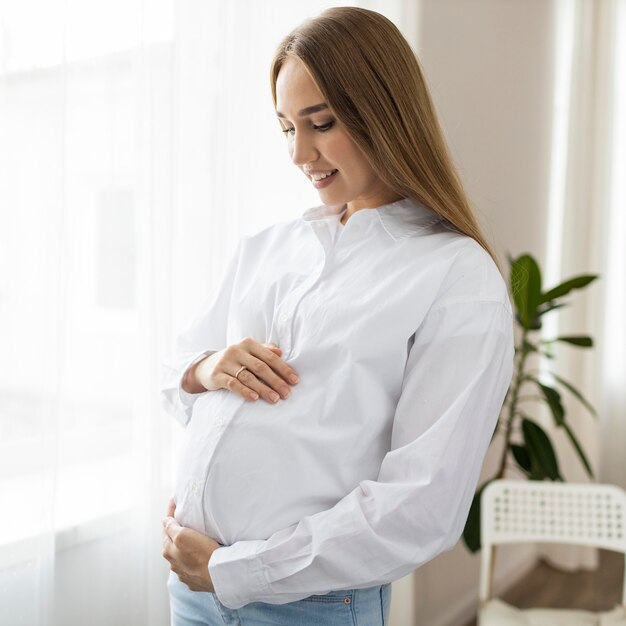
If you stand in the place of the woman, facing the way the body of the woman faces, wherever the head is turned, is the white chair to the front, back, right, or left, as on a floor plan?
back

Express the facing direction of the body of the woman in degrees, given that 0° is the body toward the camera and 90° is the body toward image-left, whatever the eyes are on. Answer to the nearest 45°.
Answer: approximately 45°

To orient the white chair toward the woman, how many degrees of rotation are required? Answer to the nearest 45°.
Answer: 0° — it already faces them

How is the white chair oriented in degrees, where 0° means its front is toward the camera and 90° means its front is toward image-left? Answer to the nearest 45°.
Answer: approximately 0°
